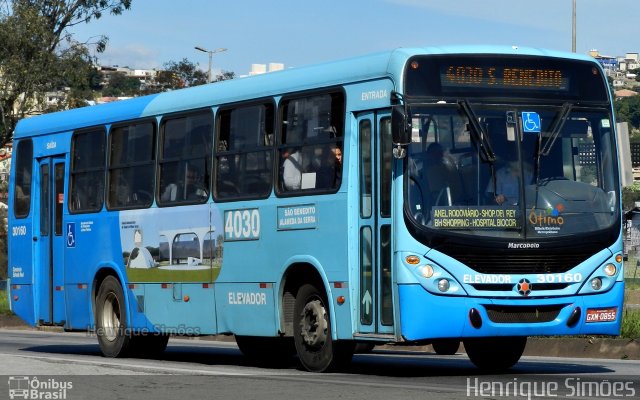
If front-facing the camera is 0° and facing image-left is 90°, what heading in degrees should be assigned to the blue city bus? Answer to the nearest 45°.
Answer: approximately 315°
